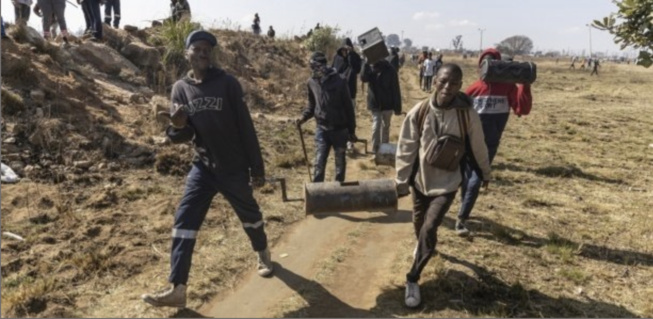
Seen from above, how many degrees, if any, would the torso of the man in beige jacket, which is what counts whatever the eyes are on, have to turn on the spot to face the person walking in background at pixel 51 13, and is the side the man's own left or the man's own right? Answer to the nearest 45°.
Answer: approximately 135° to the man's own right

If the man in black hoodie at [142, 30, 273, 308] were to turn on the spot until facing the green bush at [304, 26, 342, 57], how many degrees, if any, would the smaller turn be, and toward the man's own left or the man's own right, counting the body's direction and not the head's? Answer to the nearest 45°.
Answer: approximately 135° to the man's own right

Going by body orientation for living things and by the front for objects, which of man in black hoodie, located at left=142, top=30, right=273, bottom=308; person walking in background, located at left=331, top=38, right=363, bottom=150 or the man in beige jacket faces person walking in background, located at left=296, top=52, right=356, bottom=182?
person walking in background, located at left=331, top=38, right=363, bottom=150

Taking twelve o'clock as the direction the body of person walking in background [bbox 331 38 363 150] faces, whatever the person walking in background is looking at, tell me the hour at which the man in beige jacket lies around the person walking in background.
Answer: The man in beige jacket is roughly at 12 o'clock from the person walking in background.

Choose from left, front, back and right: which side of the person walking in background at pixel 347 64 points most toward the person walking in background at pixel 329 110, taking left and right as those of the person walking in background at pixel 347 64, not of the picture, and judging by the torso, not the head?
front

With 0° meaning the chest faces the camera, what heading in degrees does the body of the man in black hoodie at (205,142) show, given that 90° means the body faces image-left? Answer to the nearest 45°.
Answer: approximately 45°

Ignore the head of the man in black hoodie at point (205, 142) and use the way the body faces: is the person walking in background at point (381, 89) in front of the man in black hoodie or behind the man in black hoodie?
behind

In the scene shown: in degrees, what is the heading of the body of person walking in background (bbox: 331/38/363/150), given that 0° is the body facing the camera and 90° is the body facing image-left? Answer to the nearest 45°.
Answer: approximately 0°

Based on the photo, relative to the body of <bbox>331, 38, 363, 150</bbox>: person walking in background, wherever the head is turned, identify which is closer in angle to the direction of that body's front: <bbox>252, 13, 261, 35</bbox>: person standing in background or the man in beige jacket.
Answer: the man in beige jacket

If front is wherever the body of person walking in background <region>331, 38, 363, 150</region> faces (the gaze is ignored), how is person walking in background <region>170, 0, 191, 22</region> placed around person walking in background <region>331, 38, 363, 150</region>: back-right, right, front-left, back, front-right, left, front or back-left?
back-right

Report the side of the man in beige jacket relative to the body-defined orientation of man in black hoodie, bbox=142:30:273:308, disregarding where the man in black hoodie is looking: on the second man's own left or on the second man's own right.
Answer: on the second man's own left
